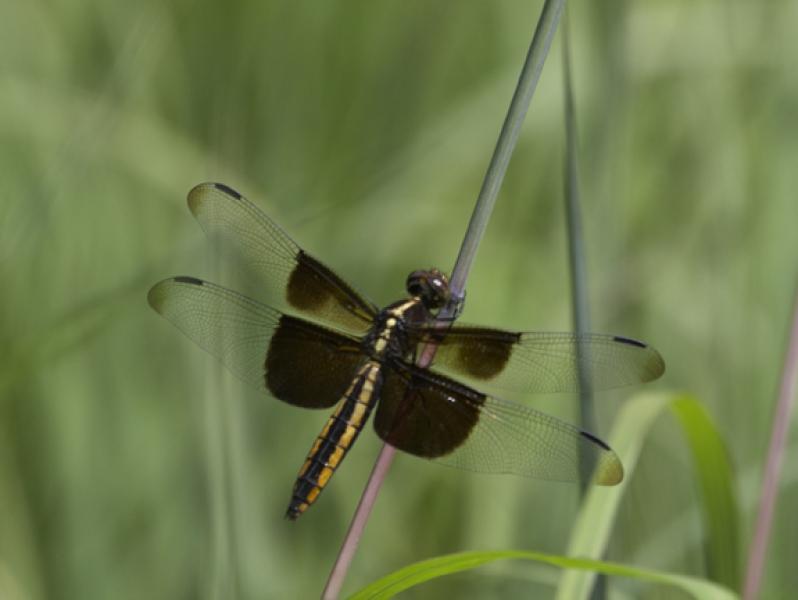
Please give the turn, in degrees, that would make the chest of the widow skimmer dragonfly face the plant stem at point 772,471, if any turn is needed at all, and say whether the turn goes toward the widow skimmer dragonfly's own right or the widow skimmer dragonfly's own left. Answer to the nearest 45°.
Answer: approximately 45° to the widow skimmer dragonfly's own right

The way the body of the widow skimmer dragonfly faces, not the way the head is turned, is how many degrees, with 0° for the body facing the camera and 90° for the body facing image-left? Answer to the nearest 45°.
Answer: approximately 225°

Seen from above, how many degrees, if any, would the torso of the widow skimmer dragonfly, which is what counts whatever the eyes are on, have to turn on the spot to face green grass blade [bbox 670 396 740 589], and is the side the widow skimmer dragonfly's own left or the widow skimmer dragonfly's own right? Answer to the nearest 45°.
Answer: approximately 45° to the widow skimmer dragonfly's own right
